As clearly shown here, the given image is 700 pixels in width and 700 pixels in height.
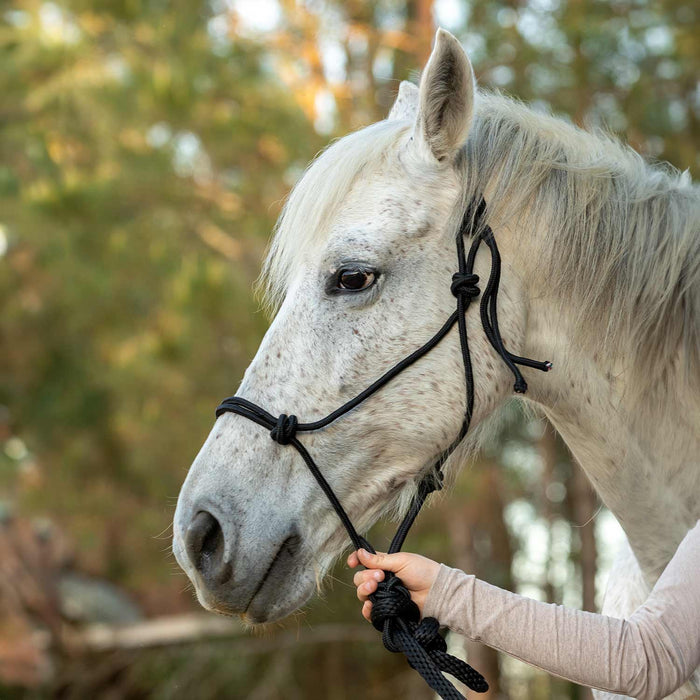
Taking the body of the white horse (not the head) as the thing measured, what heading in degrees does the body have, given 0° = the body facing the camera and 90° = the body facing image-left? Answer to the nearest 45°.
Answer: approximately 90°
